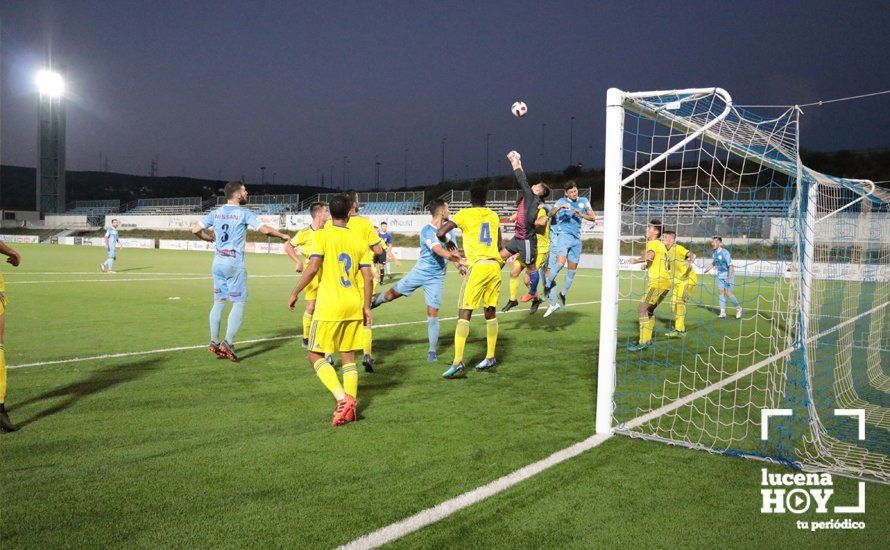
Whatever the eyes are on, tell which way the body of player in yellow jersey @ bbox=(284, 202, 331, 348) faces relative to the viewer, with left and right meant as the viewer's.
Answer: facing to the right of the viewer

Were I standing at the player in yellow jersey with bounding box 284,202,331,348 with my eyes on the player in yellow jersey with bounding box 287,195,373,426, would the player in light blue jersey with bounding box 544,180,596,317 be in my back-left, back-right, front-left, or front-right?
back-left

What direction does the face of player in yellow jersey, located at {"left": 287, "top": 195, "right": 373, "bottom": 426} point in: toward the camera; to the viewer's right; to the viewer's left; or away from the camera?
away from the camera

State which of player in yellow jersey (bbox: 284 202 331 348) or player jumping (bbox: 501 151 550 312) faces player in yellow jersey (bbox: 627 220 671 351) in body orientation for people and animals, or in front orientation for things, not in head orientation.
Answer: player in yellow jersey (bbox: 284 202 331 348)

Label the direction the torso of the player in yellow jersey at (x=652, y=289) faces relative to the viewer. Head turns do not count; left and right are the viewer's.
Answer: facing to the left of the viewer
